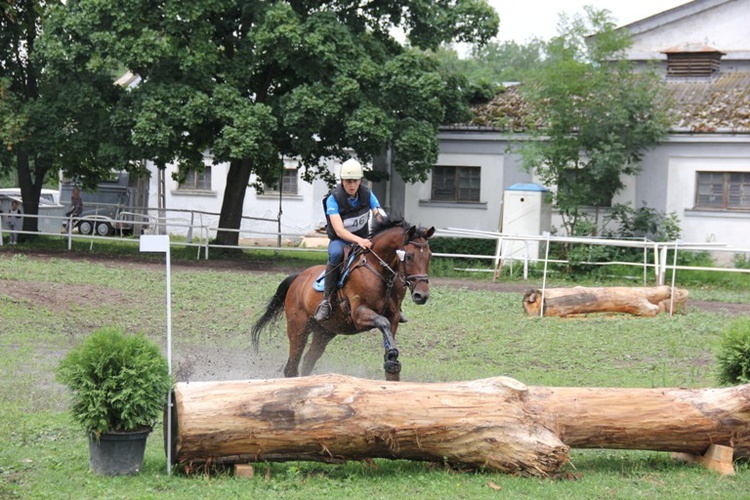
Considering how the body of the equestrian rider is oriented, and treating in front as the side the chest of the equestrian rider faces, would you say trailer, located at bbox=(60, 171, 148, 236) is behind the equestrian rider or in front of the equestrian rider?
behind

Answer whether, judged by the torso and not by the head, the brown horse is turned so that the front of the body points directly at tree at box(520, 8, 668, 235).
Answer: no

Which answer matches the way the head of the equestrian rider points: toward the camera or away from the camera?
toward the camera

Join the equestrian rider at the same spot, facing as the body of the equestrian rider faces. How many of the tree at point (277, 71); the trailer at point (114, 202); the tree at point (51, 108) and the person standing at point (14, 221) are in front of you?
0

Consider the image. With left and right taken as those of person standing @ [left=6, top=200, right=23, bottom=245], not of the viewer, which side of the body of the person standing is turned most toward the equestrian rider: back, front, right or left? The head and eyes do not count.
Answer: front

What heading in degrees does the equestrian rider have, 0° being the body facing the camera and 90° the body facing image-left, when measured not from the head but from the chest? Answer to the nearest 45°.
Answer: approximately 315°

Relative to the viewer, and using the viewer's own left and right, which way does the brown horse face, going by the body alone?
facing the viewer and to the right of the viewer

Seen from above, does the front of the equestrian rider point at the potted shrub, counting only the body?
no

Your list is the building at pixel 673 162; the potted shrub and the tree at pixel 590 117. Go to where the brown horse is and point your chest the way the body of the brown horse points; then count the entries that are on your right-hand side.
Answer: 1

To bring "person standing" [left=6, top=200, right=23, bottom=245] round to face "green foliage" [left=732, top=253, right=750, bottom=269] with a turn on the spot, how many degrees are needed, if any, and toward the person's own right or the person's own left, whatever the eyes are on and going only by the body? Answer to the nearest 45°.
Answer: approximately 45° to the person's own left

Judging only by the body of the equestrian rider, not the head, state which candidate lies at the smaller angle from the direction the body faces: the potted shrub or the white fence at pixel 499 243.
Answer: the potted shrub

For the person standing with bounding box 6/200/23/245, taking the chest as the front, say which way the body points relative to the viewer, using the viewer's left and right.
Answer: facing the viewer

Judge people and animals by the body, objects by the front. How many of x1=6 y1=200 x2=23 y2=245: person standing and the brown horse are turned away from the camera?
0

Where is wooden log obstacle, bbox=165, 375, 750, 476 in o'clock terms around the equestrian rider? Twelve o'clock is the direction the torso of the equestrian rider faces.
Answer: The wooden log obstacle is roughly at 1 o'clock from the equestrian rider.

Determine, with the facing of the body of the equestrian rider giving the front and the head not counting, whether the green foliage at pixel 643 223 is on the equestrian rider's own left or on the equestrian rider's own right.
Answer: on the equestrian rider's own left
